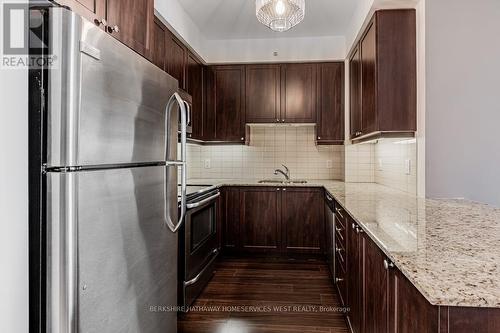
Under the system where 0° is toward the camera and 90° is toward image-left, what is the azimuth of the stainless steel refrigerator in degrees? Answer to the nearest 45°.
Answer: approximately 315°

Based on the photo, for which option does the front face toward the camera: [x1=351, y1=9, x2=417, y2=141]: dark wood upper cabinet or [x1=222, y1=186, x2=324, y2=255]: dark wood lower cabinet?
the dark wood lower cabinet

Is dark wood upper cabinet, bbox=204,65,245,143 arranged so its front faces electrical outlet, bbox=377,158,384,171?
no

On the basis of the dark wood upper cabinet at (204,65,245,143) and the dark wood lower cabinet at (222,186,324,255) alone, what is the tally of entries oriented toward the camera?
2

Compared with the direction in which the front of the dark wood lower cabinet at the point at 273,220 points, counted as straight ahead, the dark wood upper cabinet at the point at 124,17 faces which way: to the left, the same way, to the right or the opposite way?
to the left

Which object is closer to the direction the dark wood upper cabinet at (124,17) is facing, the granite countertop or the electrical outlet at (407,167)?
the granite countertop

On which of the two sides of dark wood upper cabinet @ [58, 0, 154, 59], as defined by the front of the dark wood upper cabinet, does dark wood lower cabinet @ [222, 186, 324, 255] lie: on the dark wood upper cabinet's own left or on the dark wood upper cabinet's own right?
on the dark wood upper cabinet's own left

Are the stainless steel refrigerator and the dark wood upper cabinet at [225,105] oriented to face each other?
no

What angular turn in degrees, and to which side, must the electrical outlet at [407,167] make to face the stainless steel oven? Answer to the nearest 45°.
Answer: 0° — it already faces it

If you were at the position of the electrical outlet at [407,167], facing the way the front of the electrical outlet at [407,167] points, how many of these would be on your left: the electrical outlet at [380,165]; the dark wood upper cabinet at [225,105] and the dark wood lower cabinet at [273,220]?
0

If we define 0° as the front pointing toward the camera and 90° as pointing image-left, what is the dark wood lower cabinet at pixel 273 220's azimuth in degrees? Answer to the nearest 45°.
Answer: approximately 0°

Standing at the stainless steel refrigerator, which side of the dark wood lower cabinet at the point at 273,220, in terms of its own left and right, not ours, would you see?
front

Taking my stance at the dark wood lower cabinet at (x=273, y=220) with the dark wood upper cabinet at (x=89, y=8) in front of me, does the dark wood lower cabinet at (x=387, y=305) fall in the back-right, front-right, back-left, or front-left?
front-left

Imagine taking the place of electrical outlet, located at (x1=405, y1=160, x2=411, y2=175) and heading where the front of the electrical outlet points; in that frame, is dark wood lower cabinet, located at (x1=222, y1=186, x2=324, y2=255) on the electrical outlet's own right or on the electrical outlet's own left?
on the electrical outlet's own right

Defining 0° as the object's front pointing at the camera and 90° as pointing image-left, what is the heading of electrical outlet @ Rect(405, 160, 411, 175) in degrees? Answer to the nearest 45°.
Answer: approximately 45°

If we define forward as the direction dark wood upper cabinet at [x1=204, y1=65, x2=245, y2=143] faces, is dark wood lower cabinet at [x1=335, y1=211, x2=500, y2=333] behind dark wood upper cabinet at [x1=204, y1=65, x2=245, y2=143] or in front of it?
in front

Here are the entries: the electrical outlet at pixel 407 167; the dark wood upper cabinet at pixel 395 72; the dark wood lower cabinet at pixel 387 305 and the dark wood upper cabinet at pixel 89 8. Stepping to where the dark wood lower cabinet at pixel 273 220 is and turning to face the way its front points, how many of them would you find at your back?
0

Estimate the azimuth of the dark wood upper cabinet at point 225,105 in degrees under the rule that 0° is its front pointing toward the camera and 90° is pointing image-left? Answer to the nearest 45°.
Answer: approximately 0°

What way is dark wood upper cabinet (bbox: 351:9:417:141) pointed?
to the viewer's left

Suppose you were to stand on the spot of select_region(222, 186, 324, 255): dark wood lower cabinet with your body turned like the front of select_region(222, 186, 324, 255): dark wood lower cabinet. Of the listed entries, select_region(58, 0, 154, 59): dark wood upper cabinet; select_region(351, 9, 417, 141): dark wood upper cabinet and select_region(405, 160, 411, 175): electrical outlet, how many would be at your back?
0
